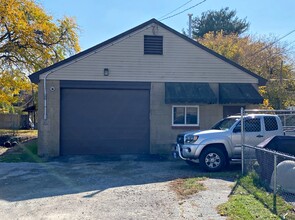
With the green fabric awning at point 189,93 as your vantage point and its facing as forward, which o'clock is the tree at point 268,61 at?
The tree is roughly at 7 o'clock from the green fabric awning.

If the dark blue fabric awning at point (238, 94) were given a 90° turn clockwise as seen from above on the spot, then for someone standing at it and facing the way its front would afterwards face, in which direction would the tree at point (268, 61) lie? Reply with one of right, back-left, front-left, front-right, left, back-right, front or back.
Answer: right

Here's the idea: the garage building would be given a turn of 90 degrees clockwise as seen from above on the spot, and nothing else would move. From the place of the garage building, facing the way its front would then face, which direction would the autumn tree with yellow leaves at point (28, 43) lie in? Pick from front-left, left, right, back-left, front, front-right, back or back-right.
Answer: front-right

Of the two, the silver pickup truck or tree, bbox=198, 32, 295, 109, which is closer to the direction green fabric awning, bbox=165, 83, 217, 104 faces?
the silver pickup truck

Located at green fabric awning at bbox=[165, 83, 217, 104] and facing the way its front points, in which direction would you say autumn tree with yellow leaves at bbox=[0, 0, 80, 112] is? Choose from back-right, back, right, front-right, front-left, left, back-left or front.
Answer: back-right

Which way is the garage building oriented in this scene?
toward the camera

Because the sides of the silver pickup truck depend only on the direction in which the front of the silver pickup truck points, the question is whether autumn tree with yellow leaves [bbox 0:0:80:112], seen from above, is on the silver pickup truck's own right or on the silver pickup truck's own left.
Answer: on the silver pickup truck's own right

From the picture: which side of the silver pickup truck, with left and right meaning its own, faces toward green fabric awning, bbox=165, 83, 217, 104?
right

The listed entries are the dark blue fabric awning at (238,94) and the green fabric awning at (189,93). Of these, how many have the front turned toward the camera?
2

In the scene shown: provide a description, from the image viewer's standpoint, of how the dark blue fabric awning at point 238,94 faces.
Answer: facing the viewer

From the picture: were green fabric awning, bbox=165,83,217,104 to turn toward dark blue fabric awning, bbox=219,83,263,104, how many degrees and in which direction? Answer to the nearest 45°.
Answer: approximately 90° to its left

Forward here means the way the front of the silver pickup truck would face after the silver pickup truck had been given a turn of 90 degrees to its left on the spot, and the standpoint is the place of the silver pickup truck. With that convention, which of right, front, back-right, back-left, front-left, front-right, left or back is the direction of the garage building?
back

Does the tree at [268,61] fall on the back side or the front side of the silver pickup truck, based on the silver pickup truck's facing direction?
on the back side
